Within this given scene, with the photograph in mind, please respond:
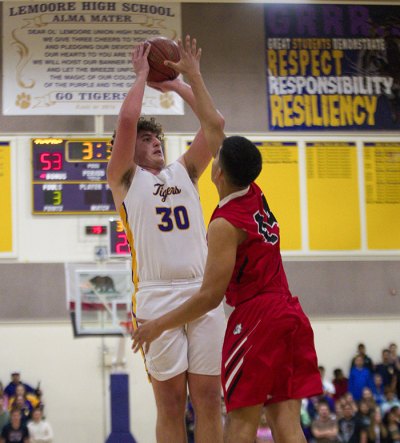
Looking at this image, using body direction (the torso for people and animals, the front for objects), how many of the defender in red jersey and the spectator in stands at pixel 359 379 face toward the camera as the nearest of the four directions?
1

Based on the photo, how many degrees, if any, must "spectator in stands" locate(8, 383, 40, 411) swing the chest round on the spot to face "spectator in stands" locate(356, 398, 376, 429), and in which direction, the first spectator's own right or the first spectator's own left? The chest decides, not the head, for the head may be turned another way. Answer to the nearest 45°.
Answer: approximately 90° to the first spectator's own left

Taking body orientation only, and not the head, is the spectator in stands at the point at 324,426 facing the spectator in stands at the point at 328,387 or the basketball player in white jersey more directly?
the basketball player in white jersey

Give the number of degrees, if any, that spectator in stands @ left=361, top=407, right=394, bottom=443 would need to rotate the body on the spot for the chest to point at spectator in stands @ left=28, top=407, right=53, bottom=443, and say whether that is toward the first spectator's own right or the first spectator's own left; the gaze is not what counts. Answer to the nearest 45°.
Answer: approximately 90° to the first spectator's own right

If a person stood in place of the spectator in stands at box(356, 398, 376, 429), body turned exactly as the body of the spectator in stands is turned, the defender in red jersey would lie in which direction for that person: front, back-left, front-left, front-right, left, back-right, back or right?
front

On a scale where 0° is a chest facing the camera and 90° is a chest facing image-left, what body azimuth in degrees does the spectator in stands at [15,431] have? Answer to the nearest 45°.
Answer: approximately 0°

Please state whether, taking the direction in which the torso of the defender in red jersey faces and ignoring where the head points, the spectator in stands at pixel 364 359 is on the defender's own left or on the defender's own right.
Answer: on the defender's own right

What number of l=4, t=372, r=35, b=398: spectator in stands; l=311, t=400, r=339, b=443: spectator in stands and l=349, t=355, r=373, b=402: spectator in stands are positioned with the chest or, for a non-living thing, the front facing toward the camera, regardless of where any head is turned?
3

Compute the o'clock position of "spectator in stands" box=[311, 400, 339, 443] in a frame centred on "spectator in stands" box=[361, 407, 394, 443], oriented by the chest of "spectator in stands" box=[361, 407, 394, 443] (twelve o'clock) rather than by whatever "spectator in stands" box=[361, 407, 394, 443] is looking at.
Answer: "spectator in stands" box=[311, 400, 339, 443] is roughly at 2 o'clock from "spectator in stands" box=[361, 407, 394, 443].

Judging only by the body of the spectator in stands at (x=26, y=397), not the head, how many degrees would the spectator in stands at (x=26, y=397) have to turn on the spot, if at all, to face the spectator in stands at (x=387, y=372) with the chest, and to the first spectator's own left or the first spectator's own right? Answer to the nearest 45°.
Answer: approximately 90° to the first spectator's own left

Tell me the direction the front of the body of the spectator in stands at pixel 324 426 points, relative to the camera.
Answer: toward the camera

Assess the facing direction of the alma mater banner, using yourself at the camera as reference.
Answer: facing the viewer

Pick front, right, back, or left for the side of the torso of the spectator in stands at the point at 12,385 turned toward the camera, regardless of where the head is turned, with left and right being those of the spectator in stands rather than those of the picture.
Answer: front

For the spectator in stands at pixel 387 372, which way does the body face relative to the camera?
toward the camera
